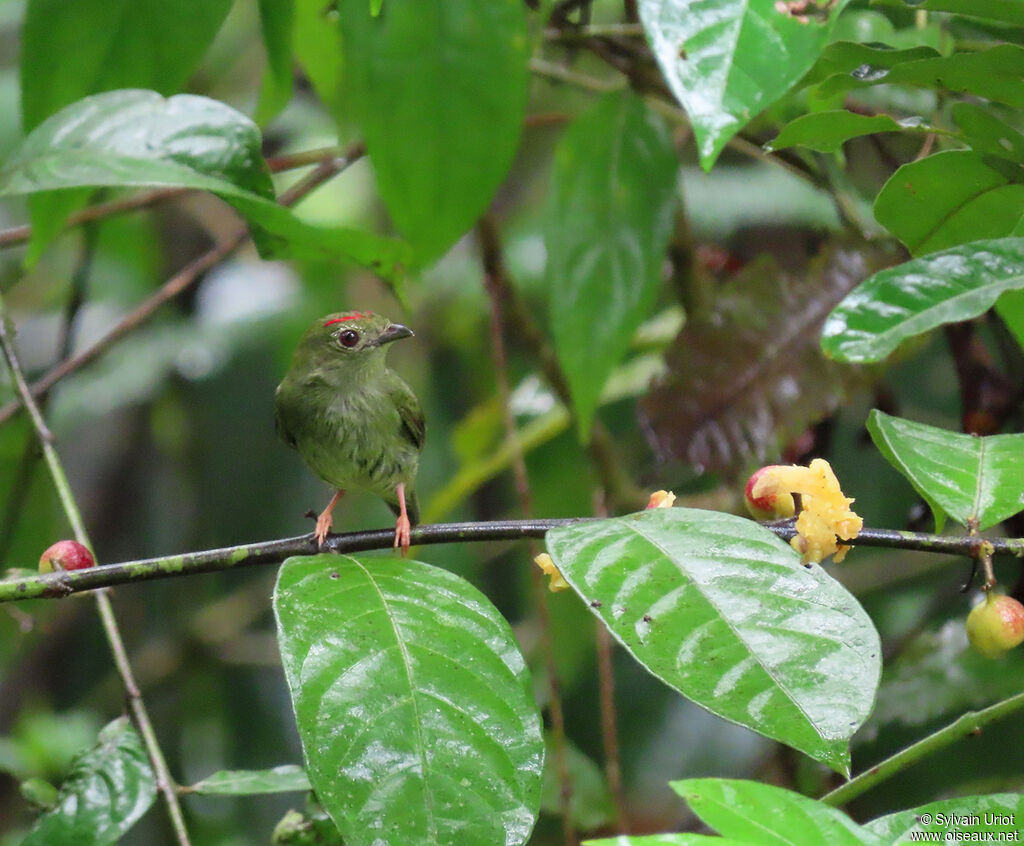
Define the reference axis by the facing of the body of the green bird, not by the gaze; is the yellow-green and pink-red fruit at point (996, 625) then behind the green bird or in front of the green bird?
in front

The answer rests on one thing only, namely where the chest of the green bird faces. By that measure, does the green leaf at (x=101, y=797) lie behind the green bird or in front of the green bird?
in front

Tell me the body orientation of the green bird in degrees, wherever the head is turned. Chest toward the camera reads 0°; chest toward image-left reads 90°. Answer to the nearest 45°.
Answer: approximately 0°
